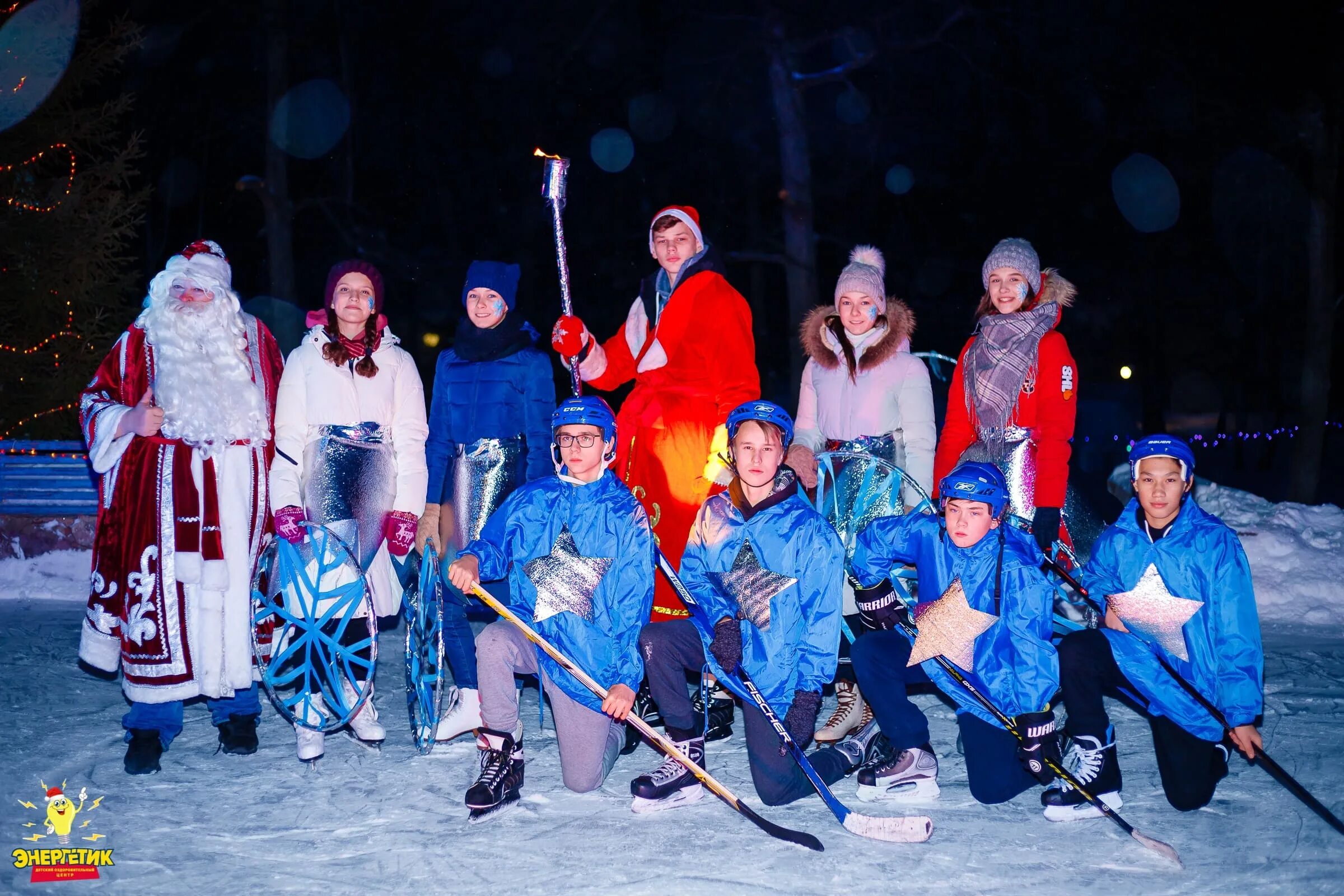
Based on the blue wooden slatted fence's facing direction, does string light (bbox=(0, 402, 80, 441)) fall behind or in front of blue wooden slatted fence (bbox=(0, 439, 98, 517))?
behind
